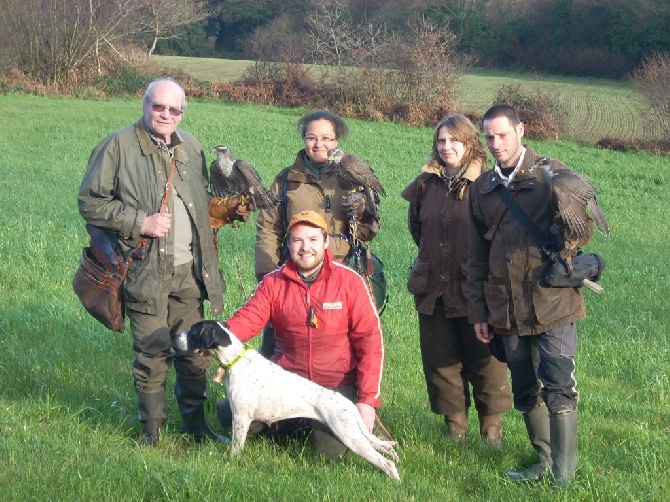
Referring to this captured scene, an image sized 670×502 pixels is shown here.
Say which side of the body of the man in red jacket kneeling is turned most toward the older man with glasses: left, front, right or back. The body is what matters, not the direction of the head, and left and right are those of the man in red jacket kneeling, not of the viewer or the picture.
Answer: right

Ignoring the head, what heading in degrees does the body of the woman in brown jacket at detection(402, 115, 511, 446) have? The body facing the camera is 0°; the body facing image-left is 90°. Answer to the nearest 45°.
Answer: approximately 0°

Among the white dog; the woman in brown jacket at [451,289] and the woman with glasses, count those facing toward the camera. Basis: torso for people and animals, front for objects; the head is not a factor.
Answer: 2

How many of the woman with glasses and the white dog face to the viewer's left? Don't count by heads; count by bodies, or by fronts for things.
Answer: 1

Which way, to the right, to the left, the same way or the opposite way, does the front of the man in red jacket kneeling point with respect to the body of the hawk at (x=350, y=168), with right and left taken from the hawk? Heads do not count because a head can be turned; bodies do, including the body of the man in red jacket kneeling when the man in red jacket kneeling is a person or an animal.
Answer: to the left

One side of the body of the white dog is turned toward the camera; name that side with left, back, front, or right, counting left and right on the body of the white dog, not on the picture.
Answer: left

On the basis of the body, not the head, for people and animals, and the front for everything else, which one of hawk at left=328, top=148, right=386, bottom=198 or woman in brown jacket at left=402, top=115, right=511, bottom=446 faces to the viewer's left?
the hawk

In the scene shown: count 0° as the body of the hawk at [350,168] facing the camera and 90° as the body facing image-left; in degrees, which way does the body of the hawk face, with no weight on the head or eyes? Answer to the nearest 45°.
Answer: approximately 90°

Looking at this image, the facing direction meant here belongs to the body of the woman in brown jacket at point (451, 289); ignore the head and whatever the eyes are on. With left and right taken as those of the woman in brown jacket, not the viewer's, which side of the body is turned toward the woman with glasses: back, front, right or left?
right
